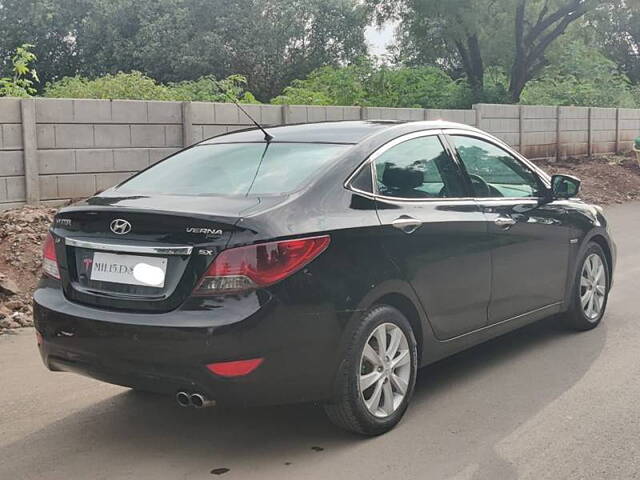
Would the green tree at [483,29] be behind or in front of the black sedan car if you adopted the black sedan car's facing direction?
in front

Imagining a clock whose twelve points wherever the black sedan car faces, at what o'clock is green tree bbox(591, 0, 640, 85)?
The green tree is roughly at 11 o'clock from the black sedan car.

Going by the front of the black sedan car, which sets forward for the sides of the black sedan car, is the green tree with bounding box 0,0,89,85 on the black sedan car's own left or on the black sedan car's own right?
on the black sedan car's own left

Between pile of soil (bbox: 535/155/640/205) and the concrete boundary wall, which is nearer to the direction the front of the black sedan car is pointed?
the pile of soil

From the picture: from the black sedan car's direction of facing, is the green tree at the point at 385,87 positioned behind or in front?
in front

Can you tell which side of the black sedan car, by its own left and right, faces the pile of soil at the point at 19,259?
left

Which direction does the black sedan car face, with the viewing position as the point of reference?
facing away from the viewer and to the right of the viewer

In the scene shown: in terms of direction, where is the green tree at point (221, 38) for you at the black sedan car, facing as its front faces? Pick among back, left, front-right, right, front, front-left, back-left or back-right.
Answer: front-left
